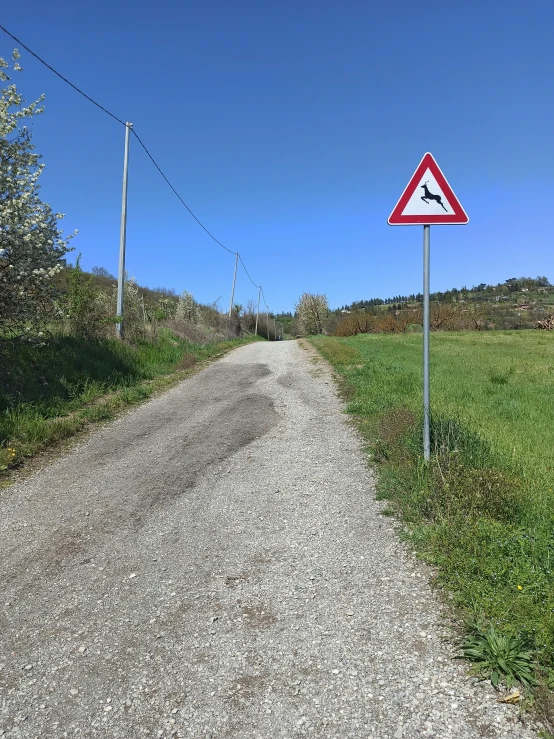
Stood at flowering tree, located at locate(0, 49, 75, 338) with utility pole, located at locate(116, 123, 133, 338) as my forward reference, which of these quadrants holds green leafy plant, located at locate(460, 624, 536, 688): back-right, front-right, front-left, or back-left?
back-right

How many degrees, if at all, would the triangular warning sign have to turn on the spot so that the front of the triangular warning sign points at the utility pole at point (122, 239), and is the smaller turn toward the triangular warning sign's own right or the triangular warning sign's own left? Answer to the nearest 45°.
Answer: approximately 135° to the triangular warning sign's own right

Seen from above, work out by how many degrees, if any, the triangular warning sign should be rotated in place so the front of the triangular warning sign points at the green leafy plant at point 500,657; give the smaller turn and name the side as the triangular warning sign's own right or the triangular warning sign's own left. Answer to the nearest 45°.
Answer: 0° — it already faces it

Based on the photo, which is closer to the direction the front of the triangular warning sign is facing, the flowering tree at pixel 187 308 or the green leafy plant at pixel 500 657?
the green leafy plant

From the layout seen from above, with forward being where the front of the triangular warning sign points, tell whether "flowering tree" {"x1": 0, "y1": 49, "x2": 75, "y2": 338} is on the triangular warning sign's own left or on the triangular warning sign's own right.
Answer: on the triangular warning sign's own right

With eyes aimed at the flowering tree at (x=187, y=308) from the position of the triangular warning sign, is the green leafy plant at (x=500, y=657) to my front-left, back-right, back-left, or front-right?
back-left

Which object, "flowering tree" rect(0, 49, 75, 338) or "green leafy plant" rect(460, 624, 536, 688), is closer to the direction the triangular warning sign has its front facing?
the green leafy plant

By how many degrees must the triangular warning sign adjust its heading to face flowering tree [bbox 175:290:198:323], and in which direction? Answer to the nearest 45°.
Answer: approximately 135° to its right

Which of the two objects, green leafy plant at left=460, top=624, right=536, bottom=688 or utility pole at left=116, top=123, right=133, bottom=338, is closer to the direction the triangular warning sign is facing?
the green leafy plant

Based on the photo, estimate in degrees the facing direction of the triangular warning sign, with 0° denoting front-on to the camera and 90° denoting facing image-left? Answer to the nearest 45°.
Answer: approximately 0°
